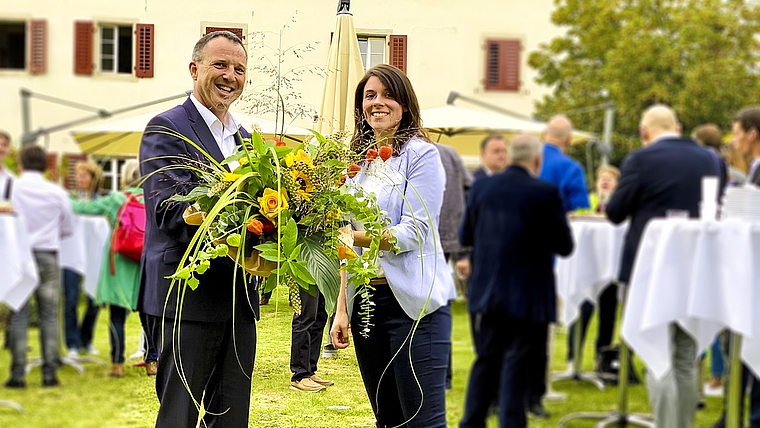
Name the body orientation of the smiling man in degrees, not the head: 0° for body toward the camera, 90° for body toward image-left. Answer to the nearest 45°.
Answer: approximately 315°

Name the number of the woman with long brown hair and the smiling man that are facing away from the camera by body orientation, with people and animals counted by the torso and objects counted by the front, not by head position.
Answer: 0

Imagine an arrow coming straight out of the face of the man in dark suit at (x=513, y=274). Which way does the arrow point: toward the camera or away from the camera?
away from the camera

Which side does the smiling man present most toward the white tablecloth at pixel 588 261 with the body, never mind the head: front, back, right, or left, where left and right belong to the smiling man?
left

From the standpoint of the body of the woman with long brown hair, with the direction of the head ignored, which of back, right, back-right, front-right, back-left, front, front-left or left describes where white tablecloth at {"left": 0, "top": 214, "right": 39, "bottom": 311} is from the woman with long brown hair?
right

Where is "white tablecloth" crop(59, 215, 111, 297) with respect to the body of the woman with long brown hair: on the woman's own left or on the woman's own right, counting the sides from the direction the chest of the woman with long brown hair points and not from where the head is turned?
on the woman's own right
